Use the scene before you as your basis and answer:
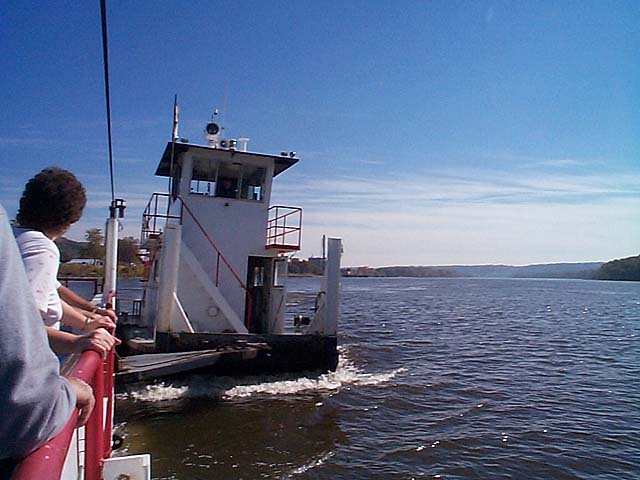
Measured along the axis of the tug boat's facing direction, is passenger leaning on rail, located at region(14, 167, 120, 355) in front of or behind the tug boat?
in front

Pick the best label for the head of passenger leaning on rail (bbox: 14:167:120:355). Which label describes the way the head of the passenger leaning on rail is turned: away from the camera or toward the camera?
away from the camera
